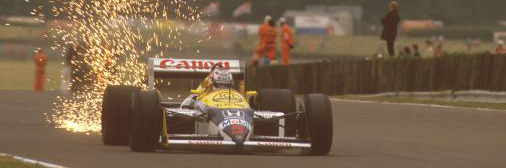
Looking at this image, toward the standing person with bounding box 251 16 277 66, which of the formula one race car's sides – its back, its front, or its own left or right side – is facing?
back

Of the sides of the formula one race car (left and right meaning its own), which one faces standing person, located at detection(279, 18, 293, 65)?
back

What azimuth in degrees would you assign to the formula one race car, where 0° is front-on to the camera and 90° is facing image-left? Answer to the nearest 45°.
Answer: approximately 0°

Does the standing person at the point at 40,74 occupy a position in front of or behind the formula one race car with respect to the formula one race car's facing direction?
behind
